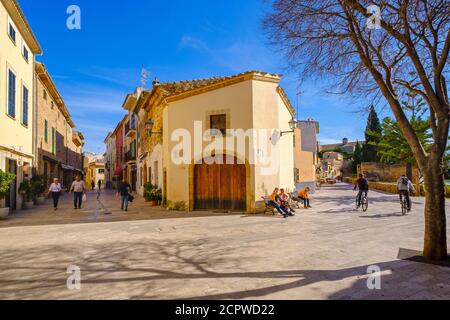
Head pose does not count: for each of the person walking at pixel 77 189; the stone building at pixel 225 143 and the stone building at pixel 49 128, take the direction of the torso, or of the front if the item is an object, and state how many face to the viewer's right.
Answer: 1

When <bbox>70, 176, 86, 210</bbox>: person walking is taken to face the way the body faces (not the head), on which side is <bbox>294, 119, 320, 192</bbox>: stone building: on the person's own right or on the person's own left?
on the person's own left

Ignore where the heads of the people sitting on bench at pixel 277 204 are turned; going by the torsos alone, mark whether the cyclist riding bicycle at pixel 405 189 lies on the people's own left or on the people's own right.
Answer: on the people's own left

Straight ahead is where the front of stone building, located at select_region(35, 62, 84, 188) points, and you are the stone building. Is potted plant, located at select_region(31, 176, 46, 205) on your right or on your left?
on your right

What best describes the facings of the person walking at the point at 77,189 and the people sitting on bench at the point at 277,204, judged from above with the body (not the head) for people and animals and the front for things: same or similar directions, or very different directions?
same or similar directions

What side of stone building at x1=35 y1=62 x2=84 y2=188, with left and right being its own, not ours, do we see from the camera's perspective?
right

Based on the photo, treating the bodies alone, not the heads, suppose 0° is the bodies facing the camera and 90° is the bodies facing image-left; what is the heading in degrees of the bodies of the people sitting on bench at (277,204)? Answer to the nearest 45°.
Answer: approximately 315°

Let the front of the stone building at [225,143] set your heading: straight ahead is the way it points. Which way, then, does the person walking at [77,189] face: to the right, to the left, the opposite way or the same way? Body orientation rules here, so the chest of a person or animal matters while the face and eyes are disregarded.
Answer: the same way

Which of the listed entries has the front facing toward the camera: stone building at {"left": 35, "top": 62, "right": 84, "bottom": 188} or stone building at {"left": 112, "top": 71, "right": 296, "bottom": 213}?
stone building at {"left": 112, "top": 71, "right": 296, "bottom": 213}

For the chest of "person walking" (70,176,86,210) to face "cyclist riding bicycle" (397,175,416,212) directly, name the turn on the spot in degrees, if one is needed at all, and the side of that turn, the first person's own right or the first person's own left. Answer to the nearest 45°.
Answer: approximately 45° to the first person's own left

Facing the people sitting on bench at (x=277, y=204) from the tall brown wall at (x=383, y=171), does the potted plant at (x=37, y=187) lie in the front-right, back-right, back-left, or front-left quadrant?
front-right

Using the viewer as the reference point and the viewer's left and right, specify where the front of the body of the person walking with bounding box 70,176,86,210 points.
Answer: facing the viewer
